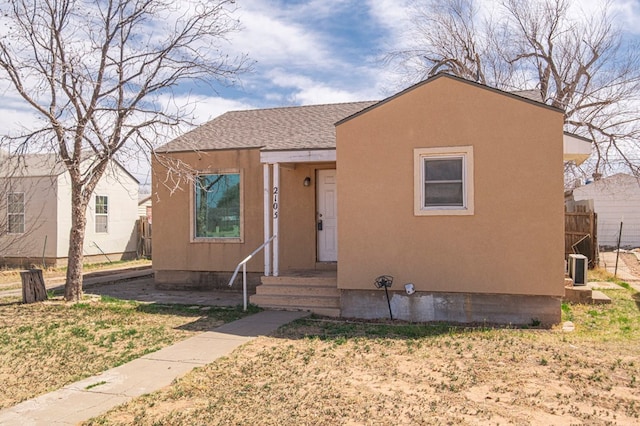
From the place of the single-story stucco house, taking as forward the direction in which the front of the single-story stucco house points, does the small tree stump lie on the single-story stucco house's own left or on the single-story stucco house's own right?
on the single-story stucco house's own right

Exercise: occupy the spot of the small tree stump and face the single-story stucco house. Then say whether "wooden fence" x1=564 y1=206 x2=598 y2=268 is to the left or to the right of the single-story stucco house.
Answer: left

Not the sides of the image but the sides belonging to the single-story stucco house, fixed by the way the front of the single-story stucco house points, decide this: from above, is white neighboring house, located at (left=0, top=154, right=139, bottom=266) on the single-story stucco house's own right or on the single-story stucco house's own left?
on the single-story stucco house's own right

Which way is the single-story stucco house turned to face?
toward the camera

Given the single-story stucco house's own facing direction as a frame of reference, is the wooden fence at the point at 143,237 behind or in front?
behind

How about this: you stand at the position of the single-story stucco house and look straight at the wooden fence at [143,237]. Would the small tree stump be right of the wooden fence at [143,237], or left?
left

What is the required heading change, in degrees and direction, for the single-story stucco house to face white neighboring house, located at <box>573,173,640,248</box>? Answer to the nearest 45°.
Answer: approximately 135° to its left
